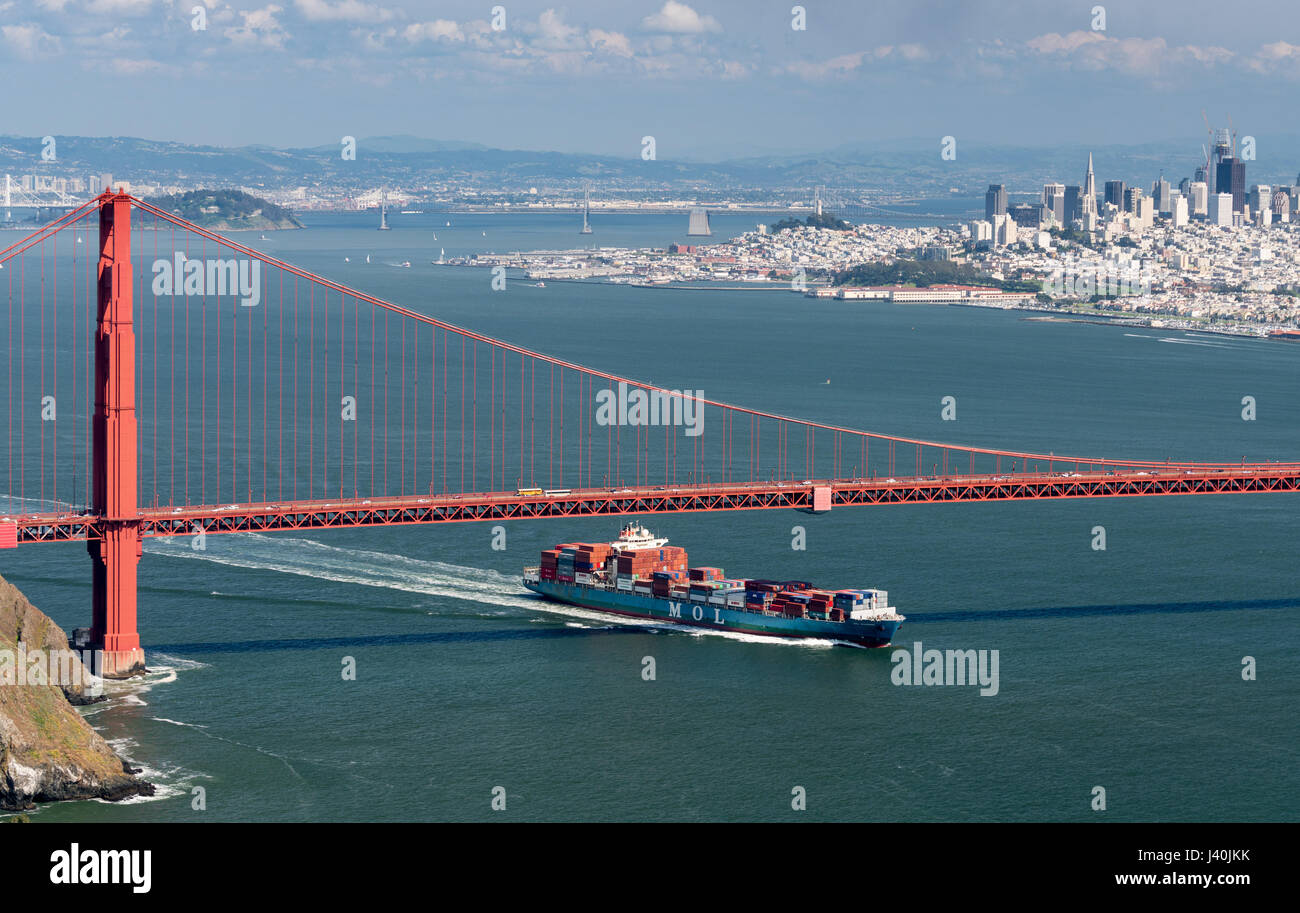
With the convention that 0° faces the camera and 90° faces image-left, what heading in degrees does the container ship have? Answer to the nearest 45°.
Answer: approximately 315°
